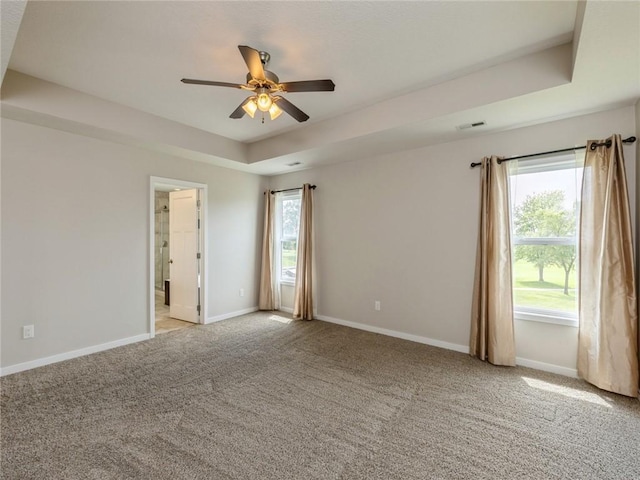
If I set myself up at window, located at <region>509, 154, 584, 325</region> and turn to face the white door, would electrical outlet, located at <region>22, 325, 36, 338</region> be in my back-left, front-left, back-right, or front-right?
front-left

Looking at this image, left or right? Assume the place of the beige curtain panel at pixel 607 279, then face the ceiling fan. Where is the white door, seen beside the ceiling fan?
right

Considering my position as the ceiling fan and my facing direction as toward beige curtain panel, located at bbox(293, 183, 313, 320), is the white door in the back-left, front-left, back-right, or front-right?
front-left

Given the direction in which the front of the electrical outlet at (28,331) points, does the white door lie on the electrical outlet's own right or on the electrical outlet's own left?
on the electrical outlet's own left

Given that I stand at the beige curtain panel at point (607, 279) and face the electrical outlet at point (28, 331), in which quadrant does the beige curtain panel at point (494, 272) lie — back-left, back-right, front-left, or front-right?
front-right

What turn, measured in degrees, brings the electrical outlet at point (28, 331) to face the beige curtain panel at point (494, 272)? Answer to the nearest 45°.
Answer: approximately 45° to its left

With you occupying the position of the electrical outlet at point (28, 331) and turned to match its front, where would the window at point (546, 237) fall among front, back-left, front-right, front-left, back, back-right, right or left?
front-left

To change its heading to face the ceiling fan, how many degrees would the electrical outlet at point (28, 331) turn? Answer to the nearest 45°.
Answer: approximately 45° to its left

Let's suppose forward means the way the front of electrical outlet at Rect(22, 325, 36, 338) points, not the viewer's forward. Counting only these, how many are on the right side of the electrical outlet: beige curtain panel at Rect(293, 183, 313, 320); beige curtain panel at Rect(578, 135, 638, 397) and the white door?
0

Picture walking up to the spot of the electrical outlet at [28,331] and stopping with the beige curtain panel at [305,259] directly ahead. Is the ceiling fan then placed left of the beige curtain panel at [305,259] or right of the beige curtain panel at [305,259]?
right

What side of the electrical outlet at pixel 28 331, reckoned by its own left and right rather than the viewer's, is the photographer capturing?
front

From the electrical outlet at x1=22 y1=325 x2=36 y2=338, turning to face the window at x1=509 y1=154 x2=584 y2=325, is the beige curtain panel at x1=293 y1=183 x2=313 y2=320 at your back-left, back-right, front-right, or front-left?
front-left

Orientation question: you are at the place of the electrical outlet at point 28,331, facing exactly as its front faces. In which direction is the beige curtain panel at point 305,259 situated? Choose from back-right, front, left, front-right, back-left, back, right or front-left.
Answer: left

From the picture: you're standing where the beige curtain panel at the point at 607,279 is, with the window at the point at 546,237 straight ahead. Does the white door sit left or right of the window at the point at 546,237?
left

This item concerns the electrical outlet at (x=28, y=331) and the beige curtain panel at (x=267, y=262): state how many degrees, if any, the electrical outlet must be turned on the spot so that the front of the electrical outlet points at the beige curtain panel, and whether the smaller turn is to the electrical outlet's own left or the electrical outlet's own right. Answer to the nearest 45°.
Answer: approximately 90° to the electrical outlet's own left

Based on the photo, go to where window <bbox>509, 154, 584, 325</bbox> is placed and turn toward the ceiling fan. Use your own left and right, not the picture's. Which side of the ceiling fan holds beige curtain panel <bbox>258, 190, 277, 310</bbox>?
right
